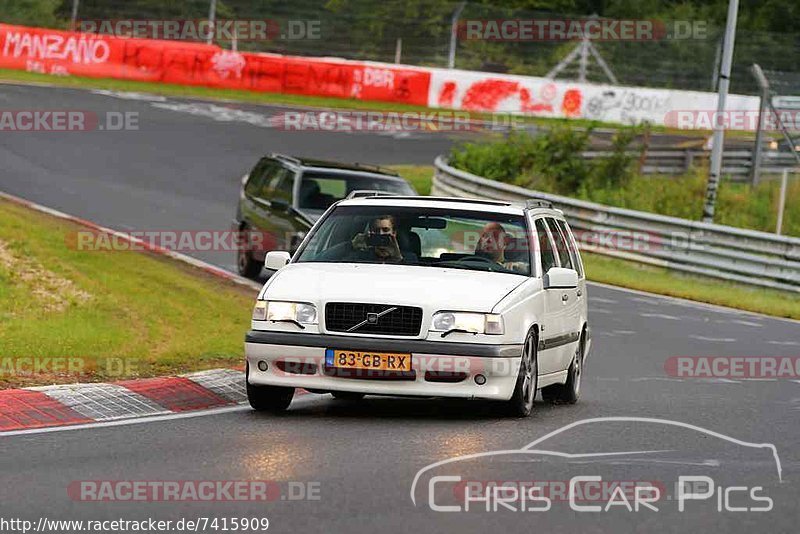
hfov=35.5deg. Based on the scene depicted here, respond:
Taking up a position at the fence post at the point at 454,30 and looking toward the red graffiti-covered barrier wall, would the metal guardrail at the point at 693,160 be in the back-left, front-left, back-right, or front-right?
back-left

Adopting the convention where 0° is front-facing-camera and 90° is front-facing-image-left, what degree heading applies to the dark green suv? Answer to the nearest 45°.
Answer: approximately 315°

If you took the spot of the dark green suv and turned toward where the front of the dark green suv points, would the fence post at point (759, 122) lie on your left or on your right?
on your left

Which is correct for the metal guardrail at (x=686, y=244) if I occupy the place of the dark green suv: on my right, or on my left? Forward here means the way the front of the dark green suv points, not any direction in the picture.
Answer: on my left

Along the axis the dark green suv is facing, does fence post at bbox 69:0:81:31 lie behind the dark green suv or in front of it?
behind

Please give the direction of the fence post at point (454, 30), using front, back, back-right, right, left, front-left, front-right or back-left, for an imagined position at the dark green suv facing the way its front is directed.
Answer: back-left

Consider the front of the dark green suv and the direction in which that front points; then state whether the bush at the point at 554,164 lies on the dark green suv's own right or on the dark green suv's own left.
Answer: on the dark green suv's own left

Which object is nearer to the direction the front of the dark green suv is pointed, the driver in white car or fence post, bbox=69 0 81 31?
the driver in white car

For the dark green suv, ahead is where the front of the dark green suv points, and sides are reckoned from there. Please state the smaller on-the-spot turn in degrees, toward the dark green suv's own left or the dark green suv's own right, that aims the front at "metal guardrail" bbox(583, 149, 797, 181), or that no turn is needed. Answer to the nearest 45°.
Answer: approximately 90° to the dark green suv's own left

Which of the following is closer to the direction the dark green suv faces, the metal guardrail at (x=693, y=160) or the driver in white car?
the driver in white car

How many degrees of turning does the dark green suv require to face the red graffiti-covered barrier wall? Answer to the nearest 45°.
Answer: approximately 135° to its left

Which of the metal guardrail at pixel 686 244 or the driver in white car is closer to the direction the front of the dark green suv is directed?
the driver in white car

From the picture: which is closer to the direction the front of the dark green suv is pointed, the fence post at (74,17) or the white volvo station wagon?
the white volvo station wagon
